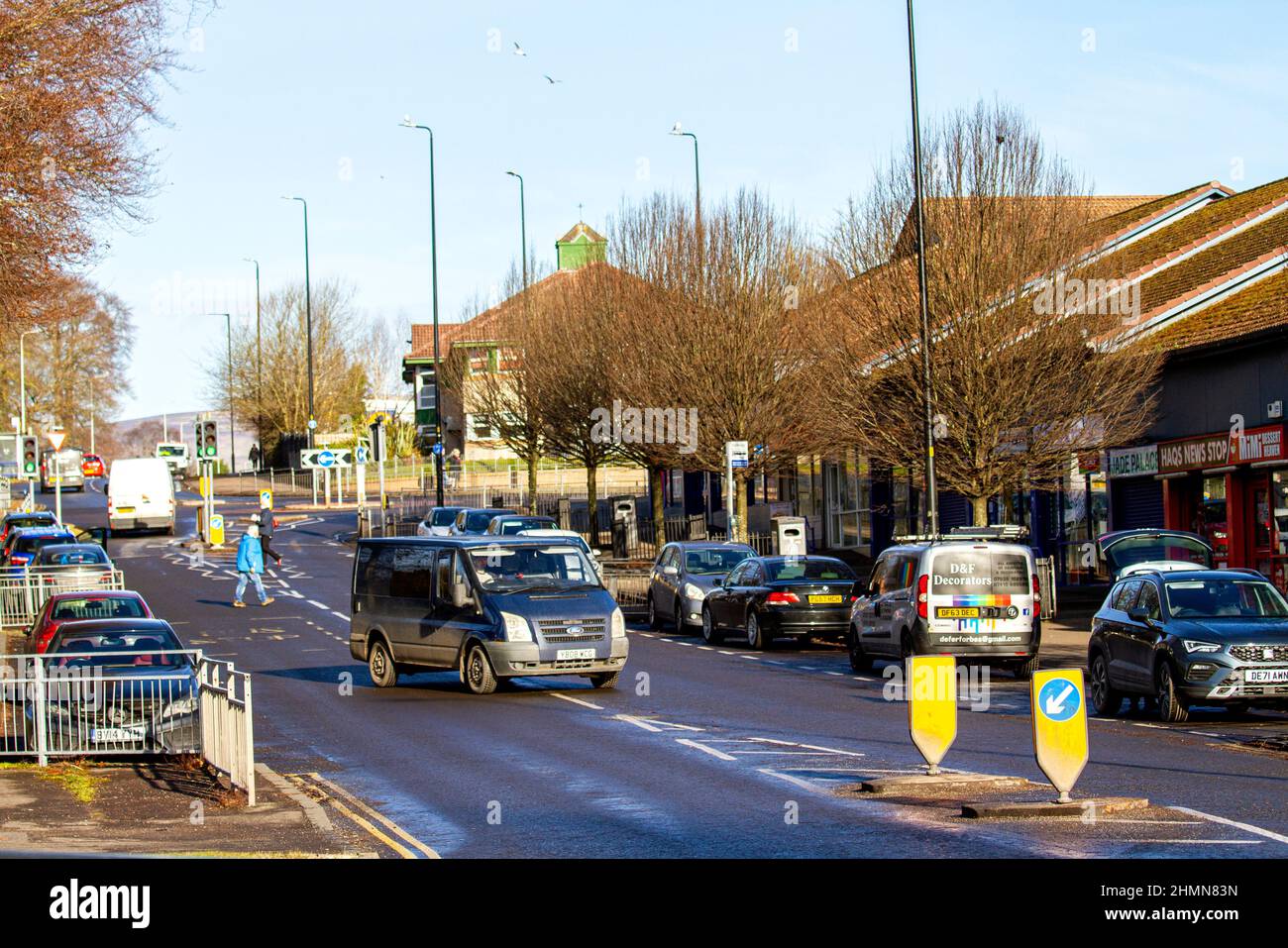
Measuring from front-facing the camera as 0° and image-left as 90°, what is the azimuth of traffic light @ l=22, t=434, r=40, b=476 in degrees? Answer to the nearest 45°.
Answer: approximately 0°

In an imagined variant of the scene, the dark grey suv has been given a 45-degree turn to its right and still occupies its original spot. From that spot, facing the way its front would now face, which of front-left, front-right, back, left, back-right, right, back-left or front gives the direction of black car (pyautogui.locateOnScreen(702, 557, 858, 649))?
back-right

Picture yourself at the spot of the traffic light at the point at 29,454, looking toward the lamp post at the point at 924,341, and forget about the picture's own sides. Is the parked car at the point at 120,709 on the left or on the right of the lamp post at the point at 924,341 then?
right

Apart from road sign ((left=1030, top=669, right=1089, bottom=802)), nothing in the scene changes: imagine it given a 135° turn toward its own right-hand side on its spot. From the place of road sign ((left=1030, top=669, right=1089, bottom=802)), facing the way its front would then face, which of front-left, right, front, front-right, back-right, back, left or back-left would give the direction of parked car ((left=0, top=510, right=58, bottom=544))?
front

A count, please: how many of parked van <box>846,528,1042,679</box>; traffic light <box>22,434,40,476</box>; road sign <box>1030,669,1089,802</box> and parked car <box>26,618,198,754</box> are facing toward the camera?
3

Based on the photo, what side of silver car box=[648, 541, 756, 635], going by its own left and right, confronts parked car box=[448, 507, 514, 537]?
back

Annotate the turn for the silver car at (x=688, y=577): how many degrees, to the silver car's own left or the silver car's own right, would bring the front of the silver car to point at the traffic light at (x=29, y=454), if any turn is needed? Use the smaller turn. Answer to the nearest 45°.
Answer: approximately 180°

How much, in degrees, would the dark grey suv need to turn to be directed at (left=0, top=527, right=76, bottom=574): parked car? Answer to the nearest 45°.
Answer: approximately 180°

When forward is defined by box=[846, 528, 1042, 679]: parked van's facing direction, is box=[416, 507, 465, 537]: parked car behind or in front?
in front

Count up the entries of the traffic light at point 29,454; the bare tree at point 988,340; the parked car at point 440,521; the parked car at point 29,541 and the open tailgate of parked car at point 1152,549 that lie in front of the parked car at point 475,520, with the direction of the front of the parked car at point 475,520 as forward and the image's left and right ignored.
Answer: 2
